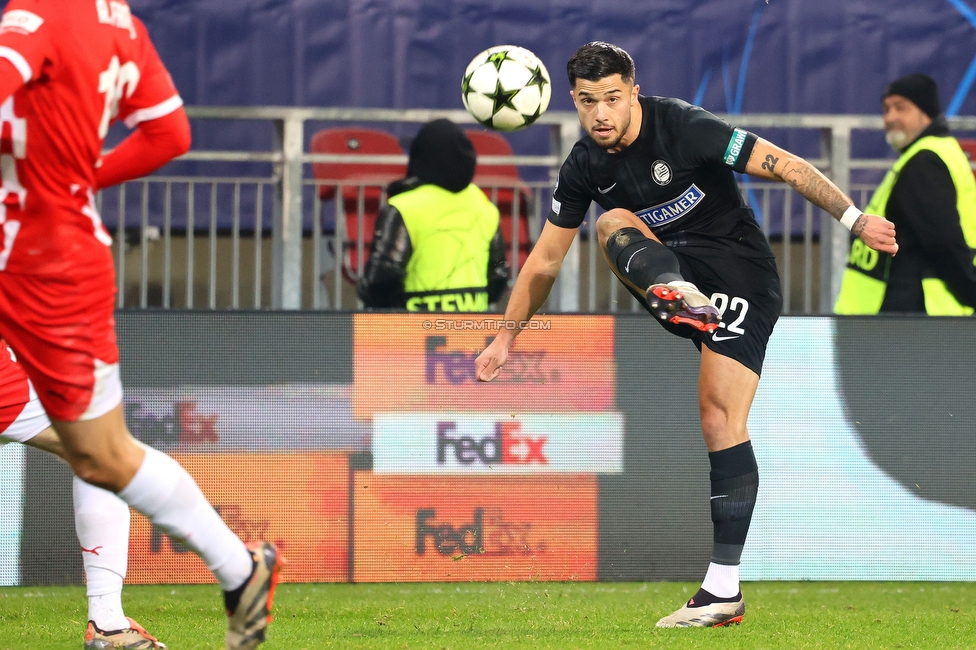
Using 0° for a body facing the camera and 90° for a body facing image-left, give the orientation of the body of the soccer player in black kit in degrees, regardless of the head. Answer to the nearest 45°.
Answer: approximately 45°

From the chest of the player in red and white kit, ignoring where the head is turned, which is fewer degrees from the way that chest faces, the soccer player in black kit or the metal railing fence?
the metal railing fence

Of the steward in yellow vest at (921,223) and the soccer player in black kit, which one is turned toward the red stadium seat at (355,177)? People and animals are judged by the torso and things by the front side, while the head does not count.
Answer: the steward in yellow vest

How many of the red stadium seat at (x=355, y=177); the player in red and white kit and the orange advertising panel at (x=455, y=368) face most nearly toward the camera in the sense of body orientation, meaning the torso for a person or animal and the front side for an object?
2

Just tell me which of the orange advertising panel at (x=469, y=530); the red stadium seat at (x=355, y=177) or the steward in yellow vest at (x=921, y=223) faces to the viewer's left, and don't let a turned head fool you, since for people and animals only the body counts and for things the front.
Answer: the steward in yellow vest

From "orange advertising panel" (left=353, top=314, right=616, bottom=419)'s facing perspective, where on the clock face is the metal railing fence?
The metal railing fence is roughly at 5 o'clock from the orange advertising panel.

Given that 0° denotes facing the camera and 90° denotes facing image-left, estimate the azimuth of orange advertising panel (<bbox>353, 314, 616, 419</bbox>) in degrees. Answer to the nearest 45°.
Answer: approximately 0°

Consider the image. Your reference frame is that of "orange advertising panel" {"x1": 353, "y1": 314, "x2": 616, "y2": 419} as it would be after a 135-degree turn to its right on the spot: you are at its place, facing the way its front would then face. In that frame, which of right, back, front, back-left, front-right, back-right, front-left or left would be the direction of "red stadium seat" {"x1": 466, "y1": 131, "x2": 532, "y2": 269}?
front-right

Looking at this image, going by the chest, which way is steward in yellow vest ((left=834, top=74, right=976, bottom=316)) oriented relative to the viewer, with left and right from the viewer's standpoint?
facing to the left of the viewer
